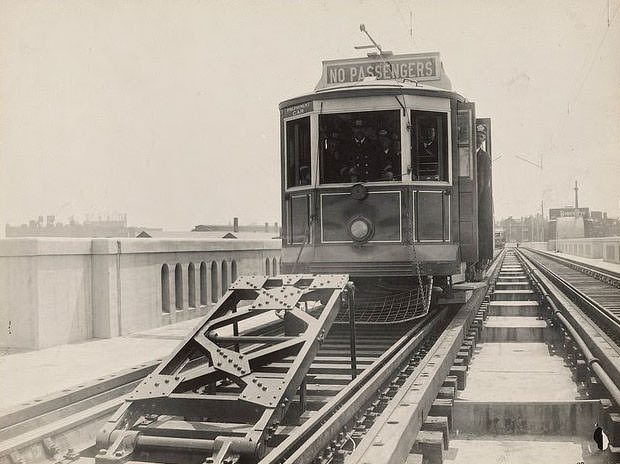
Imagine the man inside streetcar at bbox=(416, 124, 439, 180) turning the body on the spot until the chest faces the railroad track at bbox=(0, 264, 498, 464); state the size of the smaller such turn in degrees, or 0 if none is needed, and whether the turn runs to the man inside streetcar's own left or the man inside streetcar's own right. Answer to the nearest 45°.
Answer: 0° — they already face it

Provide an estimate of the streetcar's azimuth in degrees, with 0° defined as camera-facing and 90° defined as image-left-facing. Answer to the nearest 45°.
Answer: approximately 0°

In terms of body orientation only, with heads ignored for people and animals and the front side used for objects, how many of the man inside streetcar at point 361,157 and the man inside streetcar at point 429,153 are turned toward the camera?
2

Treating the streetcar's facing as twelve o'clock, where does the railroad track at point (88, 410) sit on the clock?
The railroad track is roughly at 1 o'clock from the streetcar.

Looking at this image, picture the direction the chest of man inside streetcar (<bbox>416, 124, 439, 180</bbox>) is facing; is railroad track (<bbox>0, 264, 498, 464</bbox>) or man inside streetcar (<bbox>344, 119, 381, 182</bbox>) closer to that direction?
the railroad track

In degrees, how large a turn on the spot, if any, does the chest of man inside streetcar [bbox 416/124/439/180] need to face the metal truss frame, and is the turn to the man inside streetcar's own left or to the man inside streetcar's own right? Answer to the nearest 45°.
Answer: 0° — they already face it

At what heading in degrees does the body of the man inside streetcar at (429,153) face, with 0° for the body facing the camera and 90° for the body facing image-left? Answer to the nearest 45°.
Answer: approximately 0°
